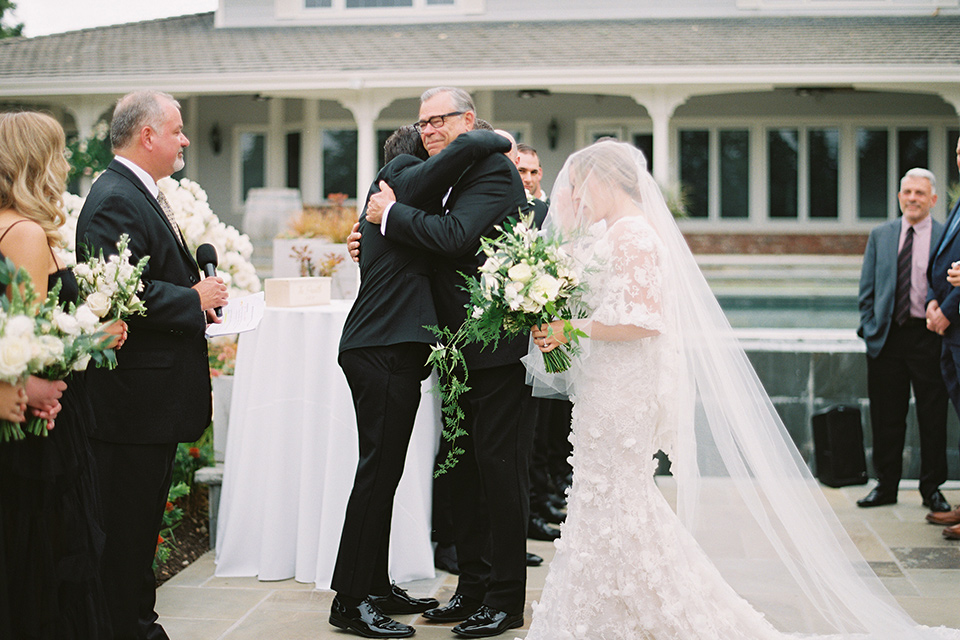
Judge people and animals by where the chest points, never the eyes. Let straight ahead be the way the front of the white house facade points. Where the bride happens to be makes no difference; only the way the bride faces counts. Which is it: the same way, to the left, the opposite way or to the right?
to the right

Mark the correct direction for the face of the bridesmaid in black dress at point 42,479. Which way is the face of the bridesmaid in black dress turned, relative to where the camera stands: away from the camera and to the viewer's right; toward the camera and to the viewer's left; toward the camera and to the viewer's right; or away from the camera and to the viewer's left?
away from the camera and to the viewer's right

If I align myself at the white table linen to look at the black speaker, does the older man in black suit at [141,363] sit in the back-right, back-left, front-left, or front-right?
back-right

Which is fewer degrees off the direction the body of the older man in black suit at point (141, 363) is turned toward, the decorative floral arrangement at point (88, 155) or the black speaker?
the black speaker

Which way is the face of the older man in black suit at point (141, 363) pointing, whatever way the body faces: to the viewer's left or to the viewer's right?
to the viewer's right

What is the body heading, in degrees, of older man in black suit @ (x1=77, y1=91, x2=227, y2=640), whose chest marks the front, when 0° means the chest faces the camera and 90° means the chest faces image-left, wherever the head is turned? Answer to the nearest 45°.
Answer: approximately 270°

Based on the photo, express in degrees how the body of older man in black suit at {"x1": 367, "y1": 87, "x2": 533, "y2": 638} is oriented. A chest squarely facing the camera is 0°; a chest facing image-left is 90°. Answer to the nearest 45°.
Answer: approximately 90°

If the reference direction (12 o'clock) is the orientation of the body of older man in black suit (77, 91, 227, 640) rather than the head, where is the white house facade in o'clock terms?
The white house facade is roughly at 10 o'clock from the older man in black suit.

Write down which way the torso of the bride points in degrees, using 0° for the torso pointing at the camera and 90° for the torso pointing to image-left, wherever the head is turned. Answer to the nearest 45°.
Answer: approximately 90°

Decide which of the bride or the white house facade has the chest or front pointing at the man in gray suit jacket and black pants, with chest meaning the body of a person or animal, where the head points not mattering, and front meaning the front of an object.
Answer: the white house facade

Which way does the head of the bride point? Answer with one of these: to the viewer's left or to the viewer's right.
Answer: to the viewer's left
